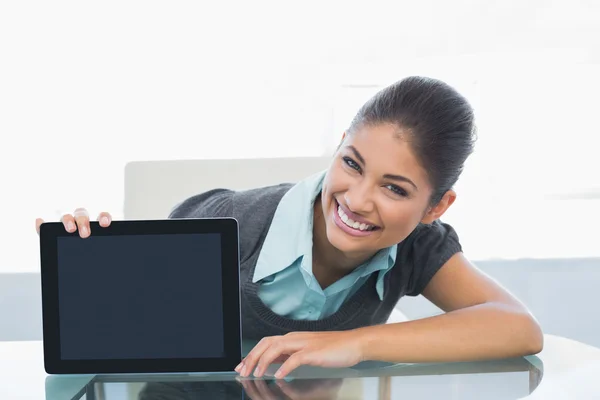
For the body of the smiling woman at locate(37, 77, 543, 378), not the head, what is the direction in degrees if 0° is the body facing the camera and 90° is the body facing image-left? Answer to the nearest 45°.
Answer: approximately 0°
